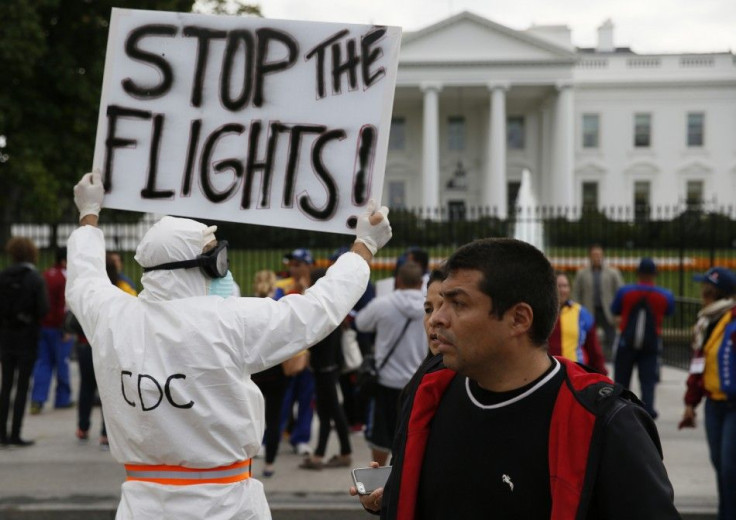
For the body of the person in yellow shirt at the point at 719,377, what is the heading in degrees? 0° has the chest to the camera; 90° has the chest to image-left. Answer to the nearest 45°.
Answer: approximately 45°

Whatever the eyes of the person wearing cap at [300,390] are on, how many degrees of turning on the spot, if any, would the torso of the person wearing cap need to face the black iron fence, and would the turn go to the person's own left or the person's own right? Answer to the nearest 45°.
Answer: approximately 180°

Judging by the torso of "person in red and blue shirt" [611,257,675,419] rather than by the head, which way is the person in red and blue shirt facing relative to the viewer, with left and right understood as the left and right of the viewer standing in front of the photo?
facing away from the viewer

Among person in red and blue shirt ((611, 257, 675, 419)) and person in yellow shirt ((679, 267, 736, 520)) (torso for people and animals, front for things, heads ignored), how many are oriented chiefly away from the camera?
1

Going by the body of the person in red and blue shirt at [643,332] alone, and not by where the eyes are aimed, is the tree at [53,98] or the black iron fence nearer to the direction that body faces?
the black iron fence

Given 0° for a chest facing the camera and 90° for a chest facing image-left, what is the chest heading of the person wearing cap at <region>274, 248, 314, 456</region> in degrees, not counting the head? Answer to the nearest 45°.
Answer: approximately 45°

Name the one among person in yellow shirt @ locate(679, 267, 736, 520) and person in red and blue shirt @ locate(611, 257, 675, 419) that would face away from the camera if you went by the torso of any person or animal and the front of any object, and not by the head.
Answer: the person in red and blue shirt

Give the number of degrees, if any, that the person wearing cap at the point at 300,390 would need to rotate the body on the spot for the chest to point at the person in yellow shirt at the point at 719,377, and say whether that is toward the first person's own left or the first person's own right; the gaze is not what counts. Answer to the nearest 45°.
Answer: approximately 90° to the first person's own left

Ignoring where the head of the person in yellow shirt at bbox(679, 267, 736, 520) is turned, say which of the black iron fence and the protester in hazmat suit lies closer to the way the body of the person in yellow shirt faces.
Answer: the protester in hazmat suit
